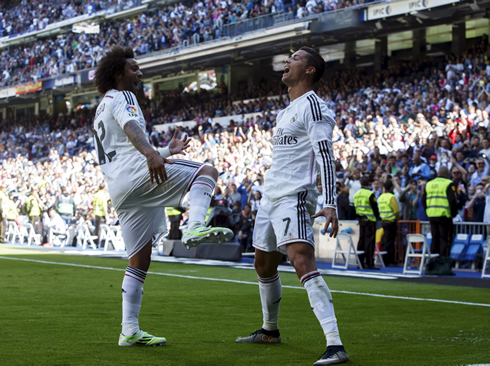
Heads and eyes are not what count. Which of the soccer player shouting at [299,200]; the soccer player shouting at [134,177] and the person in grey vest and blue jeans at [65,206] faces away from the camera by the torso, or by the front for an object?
the person in grey vest and blue jeans

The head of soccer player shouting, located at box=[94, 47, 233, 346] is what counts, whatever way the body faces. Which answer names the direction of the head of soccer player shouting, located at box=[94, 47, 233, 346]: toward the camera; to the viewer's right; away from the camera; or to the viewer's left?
to the viewer's right

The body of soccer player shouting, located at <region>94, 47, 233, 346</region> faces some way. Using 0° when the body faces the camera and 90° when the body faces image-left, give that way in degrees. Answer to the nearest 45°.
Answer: approximately 270°

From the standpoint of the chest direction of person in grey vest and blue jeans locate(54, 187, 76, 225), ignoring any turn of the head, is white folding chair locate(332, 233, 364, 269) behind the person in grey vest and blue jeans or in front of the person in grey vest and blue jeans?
behind

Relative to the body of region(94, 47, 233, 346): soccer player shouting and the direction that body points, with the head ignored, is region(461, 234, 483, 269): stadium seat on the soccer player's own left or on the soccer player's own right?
on the soccer player's own left

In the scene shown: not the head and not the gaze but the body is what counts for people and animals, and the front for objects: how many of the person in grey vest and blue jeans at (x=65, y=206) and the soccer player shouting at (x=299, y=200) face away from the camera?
1

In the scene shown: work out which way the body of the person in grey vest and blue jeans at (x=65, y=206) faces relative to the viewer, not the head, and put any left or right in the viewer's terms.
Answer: facing away from the viewer

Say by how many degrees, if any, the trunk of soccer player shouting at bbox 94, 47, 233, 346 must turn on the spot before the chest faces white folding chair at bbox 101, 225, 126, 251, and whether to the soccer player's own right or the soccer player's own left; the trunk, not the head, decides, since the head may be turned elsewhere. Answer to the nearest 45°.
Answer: approximately 90° to the soccer player's own left

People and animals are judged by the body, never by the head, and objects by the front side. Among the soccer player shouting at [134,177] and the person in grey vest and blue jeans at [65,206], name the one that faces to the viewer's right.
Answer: the soccer player shouting

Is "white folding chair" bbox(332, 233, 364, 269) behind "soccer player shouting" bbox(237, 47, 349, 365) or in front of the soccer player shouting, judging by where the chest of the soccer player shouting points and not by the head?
behind

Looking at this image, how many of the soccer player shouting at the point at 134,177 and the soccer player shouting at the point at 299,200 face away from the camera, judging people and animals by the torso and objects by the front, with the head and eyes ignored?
0
